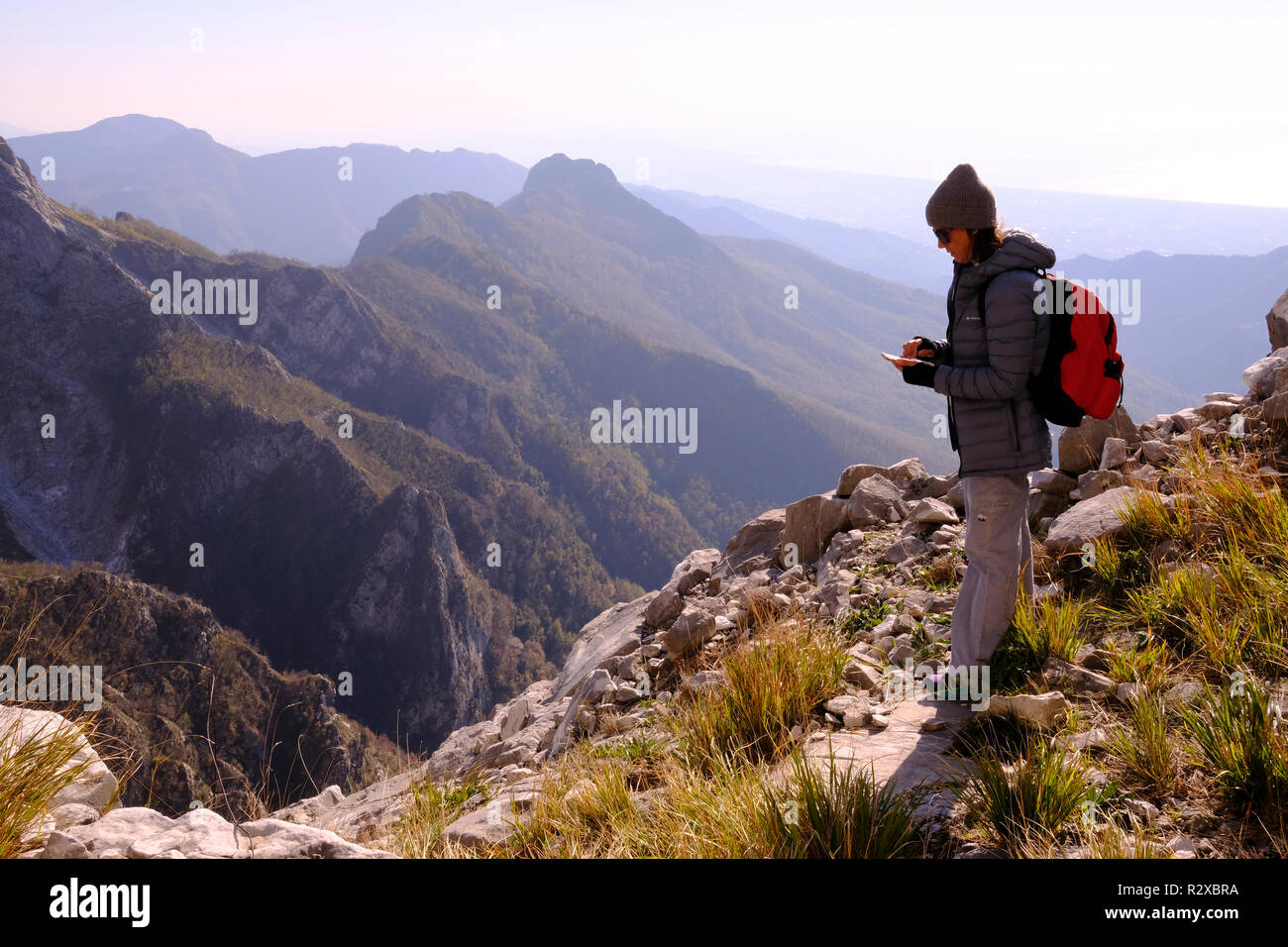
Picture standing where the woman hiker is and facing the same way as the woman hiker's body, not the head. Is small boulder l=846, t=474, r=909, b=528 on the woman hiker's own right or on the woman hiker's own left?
on the woman hiker's own right

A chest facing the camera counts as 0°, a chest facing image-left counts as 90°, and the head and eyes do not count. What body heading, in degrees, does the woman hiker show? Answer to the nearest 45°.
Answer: approximately 90°
